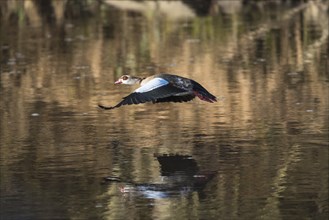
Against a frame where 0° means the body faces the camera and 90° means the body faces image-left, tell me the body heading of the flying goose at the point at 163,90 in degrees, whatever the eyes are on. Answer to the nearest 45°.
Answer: approximately 90°
